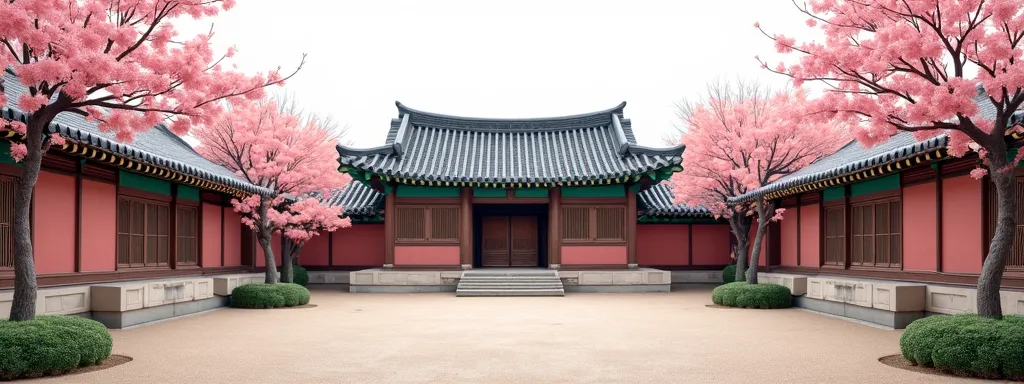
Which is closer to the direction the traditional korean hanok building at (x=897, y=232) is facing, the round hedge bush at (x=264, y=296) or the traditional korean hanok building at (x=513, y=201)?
the round hedge bush

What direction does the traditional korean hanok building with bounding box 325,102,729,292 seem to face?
toward the camera

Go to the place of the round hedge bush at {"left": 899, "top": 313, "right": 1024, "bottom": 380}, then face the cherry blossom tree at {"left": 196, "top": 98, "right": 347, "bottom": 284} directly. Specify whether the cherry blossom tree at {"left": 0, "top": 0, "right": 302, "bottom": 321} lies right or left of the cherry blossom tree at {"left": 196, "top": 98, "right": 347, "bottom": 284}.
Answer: left

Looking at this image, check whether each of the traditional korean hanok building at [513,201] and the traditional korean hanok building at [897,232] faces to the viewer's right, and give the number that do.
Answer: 0

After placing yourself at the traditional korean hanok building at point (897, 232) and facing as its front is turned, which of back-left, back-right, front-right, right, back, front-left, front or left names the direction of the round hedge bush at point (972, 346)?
front-left

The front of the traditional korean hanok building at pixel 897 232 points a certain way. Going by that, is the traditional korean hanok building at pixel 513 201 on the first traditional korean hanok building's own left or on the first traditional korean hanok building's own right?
on the first traditional korean hanok building's own right

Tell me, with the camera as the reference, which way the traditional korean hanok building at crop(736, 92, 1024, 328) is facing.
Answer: facing the viewer and to the left of the viewer

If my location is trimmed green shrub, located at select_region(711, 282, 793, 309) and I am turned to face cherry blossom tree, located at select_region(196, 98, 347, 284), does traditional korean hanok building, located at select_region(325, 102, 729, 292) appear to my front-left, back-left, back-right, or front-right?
front-right
